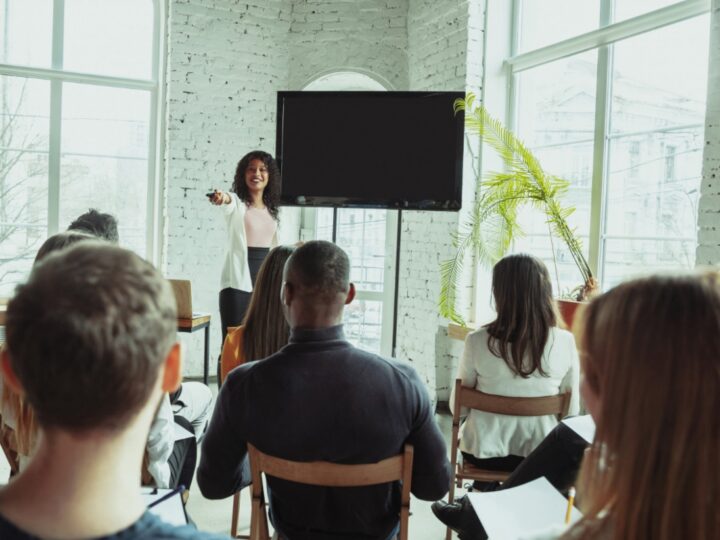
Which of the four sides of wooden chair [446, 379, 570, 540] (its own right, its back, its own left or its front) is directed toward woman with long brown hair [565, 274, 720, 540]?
back

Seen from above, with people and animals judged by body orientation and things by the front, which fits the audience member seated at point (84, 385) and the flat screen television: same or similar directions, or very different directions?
very different directions

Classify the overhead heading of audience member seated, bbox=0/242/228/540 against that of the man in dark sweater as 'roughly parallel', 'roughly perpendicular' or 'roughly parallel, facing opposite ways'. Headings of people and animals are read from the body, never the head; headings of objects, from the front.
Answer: roughly parallel

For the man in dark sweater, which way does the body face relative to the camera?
away from the camera

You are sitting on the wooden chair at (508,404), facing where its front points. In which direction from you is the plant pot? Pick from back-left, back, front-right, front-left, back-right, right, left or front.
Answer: front

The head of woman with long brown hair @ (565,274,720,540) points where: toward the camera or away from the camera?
away from the camera

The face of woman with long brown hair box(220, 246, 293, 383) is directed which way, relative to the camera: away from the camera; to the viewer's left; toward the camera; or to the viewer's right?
away from the camera

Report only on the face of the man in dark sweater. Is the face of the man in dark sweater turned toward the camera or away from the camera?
away from the camera

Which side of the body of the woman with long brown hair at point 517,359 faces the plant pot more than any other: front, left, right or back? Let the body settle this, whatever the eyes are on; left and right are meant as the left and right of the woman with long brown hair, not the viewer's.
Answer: front

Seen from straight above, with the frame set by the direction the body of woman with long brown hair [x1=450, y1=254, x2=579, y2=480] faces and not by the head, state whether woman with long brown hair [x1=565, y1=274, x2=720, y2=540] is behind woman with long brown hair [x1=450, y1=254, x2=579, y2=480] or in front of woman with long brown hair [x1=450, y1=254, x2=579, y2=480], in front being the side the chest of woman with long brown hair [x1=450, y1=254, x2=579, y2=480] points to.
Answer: behind

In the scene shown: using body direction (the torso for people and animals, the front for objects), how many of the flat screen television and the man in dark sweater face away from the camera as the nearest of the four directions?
1

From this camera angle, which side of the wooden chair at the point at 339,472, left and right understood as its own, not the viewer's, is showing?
back

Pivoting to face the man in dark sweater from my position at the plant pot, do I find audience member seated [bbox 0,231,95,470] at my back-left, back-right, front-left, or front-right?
front-right

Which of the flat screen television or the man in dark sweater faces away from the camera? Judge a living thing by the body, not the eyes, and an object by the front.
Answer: the man in dark sweater

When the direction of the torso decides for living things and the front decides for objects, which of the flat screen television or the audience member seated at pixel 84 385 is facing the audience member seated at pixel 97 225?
the audience member seated at pixel 84 385

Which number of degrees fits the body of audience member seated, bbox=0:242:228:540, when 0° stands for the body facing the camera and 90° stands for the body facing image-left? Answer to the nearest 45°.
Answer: approximately 180°
